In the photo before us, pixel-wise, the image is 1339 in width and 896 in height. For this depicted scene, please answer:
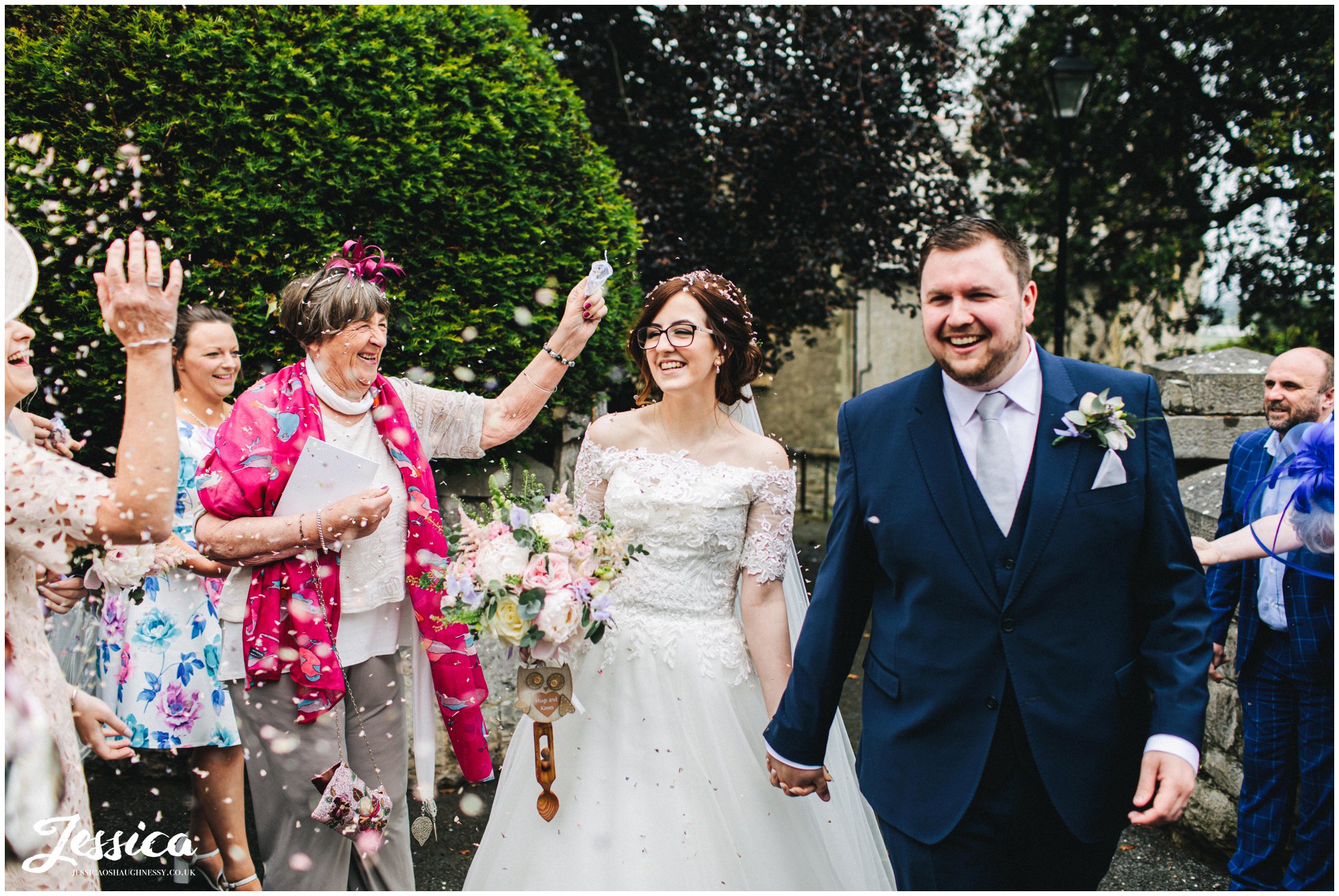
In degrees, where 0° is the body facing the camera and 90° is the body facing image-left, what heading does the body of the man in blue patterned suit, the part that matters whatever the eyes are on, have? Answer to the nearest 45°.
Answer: approximately 45°

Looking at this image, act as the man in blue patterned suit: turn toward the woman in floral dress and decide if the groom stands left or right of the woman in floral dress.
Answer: left

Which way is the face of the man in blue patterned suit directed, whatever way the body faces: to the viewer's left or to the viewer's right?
to the viewer's left

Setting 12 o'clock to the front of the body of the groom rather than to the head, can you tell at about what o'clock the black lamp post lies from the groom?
The black lamp post is roughly at 6 o'clock from the groom.

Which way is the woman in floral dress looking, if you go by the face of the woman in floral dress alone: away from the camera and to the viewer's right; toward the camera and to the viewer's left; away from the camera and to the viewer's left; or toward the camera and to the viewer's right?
toward the camera and to the viewer's right

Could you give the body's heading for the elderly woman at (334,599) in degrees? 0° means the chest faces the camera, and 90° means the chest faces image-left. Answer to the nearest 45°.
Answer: approximately 315°

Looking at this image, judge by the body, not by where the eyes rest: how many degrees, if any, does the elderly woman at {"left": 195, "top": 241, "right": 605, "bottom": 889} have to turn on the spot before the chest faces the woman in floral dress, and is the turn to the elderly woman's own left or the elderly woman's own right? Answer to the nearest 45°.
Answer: approximately 180°

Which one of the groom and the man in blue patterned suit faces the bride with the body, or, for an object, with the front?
the man in blue patterned suit

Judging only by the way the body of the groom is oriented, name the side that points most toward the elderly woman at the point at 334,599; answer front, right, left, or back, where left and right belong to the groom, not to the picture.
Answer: right

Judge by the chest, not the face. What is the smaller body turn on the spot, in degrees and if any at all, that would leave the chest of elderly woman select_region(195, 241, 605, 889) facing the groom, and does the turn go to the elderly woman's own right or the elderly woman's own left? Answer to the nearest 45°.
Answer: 0° — they already face them
